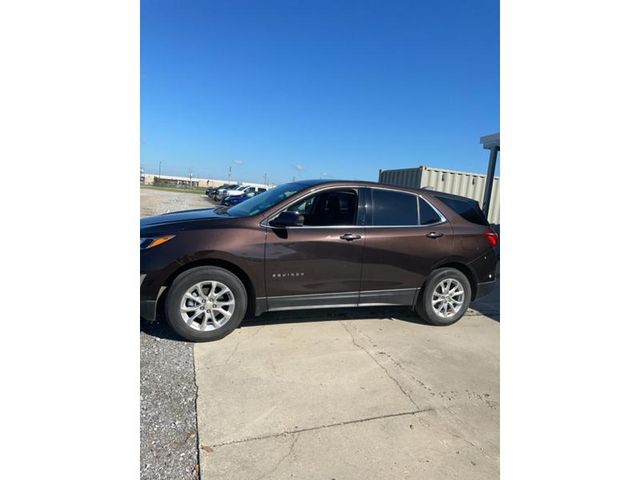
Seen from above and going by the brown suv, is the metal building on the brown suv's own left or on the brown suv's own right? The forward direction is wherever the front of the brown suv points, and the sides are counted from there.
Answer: on the brown suv's own right

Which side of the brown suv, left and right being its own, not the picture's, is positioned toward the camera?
left
